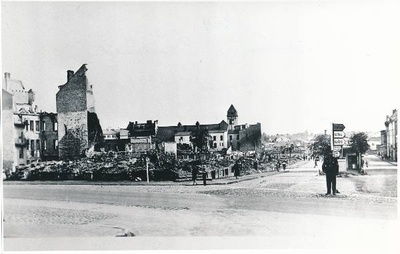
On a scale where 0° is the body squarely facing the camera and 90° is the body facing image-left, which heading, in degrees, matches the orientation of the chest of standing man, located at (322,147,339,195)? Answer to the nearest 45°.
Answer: approximately 0°

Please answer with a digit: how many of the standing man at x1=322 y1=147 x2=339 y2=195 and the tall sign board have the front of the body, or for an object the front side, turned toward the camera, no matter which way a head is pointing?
2

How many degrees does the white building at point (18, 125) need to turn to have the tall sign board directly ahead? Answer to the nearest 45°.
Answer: approximately 45° to its left

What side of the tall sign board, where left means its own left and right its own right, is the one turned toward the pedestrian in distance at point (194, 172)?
right

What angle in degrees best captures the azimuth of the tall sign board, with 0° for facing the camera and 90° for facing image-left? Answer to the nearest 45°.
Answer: approximately 0°

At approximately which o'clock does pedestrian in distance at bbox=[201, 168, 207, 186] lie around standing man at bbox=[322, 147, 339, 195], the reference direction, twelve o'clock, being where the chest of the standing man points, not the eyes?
The pedestrian in distance is roughly at 5 o'clock from the standing man.

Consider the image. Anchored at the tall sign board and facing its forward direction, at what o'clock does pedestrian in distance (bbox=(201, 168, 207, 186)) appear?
The pedestrian in distance is roughly at 3 o'clock from the tall sign board.
